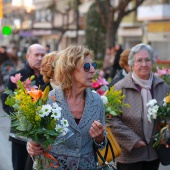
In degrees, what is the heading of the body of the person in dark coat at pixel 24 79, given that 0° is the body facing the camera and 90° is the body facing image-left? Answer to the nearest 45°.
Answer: approximately 315°

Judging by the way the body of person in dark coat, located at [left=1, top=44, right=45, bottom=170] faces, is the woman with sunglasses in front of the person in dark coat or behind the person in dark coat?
in front

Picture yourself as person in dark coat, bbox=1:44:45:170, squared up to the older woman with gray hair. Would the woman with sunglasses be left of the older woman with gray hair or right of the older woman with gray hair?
right
